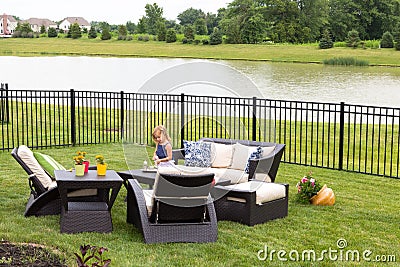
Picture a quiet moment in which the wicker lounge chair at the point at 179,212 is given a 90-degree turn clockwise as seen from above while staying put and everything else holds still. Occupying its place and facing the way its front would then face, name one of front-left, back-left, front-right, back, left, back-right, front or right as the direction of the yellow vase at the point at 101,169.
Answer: back-left

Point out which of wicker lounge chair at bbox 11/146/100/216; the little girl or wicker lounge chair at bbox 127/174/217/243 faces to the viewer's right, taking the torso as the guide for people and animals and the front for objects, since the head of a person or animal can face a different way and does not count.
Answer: wicker lounge chair at bbox 11/146/100/216

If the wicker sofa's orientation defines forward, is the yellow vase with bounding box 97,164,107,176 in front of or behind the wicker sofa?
in front

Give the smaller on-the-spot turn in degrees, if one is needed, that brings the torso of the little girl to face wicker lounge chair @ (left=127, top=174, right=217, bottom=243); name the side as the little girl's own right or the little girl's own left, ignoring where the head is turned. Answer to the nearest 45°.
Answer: approximately 45° to the little girl's own left

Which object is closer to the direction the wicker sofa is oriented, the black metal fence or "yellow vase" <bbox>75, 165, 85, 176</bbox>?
the yellow vase

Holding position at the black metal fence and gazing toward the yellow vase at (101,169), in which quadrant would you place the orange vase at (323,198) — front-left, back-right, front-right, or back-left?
front-left

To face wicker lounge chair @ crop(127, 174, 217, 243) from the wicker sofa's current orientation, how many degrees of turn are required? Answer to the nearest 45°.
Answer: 0° — it already faces it

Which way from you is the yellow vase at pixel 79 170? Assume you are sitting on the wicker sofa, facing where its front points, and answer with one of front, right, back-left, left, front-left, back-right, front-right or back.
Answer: front-right

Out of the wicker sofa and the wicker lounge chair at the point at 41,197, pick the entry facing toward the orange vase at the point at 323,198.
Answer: the wicker lounge chair

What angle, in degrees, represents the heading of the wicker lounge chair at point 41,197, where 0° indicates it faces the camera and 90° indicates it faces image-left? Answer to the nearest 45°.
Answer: approximately 270°

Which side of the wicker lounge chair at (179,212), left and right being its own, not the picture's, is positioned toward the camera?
back

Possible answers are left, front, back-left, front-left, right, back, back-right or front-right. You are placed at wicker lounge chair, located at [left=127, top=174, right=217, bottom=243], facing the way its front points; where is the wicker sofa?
front-right

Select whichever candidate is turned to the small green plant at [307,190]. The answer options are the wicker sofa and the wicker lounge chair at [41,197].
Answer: the wicker lounge chair

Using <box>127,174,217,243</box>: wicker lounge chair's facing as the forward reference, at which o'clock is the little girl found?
The little girl is roughly at 12 o'clock from the wicker lounge chair.

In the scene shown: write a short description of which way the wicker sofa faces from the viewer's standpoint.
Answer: facing the viewer and to the left of the viewer
